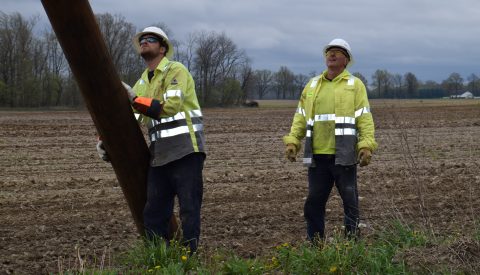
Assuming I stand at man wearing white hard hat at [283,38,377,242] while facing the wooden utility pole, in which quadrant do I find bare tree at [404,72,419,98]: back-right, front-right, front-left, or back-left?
back-right

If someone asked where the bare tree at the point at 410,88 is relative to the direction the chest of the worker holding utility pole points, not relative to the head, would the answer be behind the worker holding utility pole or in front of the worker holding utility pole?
behind

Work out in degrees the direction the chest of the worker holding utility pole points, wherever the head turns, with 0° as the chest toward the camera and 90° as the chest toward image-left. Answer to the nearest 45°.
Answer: approximately 45°

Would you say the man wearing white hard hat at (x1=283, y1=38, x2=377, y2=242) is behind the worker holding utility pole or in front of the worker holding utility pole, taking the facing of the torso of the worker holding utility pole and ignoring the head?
behind
